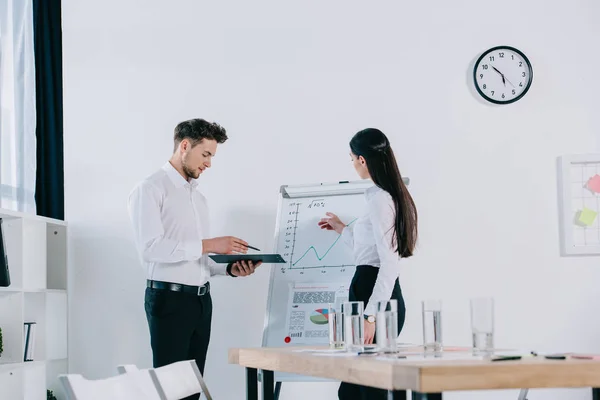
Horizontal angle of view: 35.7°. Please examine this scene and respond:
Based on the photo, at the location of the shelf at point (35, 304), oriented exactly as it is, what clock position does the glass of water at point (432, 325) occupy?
The glass of water is roughly at 1 o'clock from the shelf.

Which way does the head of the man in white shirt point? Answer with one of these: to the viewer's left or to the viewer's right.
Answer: to the viewer's right

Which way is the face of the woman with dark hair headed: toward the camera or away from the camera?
away from the camera

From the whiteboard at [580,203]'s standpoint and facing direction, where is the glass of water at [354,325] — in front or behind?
in front

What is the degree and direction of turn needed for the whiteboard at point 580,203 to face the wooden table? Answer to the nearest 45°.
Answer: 0° — it already faces it

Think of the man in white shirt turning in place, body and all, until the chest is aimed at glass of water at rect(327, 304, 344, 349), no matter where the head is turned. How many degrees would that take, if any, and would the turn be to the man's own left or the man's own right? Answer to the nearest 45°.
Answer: approximately 45° to the man's own right

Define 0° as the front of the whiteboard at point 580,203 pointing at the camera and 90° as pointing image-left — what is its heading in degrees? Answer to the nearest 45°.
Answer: approximately 0°

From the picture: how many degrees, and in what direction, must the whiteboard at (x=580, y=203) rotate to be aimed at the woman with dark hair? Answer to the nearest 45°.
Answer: approximately 45° to its right

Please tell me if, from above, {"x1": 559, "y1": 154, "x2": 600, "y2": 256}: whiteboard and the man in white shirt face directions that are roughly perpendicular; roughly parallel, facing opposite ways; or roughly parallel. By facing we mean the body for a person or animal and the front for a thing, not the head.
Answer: roughly perpendicular

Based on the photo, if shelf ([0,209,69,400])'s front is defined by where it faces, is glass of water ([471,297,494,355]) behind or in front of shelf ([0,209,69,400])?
in front

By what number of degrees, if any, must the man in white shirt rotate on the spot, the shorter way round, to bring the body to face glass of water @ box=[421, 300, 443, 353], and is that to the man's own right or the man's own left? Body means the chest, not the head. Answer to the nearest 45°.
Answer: approximately 45° to the man's own right
